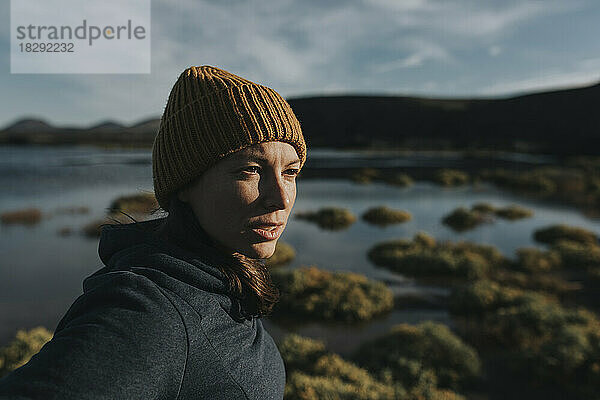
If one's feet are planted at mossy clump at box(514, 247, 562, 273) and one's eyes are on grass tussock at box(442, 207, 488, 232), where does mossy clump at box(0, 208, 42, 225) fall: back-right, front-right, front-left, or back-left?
front-left

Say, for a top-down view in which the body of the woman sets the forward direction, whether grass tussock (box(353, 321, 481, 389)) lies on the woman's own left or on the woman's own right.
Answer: on the woman's own left

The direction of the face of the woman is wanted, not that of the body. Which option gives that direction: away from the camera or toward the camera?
toward the camera

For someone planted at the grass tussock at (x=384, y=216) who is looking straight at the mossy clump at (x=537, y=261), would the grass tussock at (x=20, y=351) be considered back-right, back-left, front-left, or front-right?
front-right

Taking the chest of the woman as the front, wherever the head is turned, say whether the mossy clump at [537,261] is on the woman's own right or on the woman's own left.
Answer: on the woman's own left

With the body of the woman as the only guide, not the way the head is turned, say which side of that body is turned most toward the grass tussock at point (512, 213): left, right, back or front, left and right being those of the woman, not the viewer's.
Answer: left

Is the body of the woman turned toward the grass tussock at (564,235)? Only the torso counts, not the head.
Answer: no

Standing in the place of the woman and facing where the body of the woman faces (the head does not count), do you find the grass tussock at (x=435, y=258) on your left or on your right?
on your left

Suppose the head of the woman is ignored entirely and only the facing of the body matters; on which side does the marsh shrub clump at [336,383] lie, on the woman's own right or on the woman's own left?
on the woman's own left

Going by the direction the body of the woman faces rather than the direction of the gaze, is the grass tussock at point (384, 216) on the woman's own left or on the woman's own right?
on the woman's own left

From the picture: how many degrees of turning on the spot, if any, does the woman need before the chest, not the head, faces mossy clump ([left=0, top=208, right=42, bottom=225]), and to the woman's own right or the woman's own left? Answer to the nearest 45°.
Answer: approximately 135° to the woman's own left

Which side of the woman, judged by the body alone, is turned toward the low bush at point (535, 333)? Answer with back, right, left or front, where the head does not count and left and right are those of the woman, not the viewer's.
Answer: left

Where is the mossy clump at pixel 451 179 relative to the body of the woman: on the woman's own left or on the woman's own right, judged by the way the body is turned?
on the woman's own left

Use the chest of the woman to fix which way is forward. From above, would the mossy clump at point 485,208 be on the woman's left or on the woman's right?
on the woman's left
